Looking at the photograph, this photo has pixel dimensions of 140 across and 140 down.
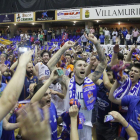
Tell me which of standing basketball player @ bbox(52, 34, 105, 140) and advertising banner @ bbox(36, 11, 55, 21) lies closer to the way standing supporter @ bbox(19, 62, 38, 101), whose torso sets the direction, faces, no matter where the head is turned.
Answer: the standing basketball player

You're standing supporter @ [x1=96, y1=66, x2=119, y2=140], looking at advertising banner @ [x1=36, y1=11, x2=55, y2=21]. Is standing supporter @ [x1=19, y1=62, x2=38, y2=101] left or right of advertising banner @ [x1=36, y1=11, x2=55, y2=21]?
left

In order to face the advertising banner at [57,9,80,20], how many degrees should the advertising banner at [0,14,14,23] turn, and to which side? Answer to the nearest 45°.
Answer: approximately 45° to its left

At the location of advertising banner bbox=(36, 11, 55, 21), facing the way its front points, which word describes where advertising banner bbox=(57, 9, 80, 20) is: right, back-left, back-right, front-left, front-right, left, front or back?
front-left

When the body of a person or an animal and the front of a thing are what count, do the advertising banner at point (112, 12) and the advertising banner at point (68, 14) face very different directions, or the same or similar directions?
same or similar directions

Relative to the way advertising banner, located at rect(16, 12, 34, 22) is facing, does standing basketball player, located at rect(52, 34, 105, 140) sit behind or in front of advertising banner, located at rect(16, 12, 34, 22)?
in front

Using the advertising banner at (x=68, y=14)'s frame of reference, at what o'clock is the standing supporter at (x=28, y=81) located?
The standing supporter is roughly at 12 o'clock from the advertising banner.

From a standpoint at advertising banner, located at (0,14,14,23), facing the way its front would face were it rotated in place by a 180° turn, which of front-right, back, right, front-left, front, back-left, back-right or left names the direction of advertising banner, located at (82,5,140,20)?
back-right

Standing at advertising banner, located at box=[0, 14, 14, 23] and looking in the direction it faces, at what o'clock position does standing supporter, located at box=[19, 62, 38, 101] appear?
The standing supporter is roughly at 12 o'clock from the advertising banner.

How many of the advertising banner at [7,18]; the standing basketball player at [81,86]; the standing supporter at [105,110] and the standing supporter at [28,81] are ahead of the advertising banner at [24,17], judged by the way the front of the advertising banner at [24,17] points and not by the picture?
3

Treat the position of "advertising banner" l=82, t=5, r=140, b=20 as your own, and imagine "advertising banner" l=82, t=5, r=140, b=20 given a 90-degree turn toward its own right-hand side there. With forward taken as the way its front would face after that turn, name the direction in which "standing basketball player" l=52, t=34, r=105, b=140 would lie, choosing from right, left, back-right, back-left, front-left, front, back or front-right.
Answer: left

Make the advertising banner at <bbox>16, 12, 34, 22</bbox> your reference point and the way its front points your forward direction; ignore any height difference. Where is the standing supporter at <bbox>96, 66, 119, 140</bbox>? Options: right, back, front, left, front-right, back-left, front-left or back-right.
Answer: front

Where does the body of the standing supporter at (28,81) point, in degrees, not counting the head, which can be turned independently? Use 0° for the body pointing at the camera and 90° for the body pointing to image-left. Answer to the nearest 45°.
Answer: approximately 315°

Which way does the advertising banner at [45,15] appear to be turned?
toward the camera

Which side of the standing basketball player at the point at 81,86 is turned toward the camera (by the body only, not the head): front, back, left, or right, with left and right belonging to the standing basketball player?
front

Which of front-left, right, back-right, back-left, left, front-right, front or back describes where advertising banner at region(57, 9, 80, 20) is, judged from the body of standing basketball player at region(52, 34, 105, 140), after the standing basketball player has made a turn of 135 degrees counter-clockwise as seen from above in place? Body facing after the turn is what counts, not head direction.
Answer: front-left

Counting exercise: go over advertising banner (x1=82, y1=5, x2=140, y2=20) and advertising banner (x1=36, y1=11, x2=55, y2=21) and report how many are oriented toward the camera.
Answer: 2

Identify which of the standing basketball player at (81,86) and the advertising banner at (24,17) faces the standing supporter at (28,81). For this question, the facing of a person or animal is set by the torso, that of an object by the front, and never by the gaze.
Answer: the advertising banner

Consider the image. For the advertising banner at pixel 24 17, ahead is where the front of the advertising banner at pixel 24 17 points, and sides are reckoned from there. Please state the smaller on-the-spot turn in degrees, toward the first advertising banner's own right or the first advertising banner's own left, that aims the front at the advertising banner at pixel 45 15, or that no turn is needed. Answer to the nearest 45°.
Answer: approximately 45° to the first advertising banner's own left
